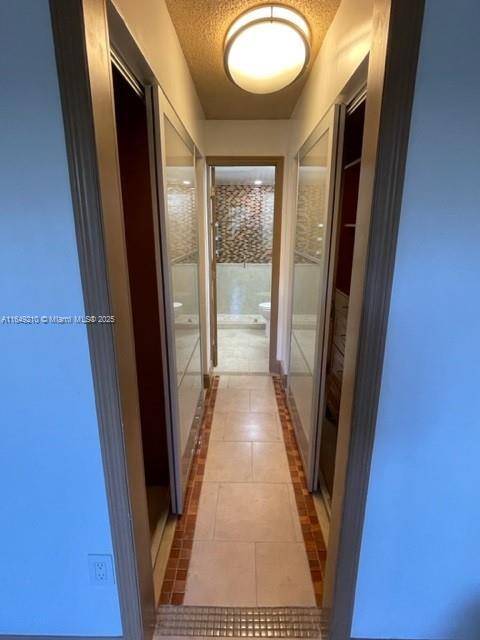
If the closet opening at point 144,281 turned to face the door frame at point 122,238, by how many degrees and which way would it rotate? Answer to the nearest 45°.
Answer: approximately 90° to its right

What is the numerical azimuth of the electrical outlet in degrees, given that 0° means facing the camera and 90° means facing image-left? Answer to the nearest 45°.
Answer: approximately 0°

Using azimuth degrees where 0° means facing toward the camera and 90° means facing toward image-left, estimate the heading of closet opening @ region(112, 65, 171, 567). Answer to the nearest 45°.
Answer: approximately 270°

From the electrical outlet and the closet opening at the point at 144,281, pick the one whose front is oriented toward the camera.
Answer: the electrical outlet
